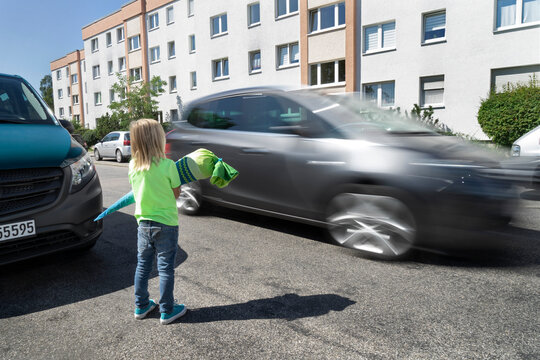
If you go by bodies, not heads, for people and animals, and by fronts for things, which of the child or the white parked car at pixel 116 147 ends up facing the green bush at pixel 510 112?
the child

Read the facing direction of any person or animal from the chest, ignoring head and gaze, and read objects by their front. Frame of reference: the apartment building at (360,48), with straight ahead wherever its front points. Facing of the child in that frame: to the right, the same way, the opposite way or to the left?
the opposite way

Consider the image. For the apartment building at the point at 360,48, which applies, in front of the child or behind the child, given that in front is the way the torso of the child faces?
in front

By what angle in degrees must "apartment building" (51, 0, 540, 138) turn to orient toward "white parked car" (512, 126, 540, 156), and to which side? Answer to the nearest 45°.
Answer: approximately 45° to its left

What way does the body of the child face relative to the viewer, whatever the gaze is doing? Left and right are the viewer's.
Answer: facing away from the viewer and to the right of the viewer

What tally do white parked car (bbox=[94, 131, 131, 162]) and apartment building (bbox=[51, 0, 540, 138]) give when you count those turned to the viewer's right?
0

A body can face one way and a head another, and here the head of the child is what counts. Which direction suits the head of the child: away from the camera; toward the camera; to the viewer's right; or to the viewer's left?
away from the camera

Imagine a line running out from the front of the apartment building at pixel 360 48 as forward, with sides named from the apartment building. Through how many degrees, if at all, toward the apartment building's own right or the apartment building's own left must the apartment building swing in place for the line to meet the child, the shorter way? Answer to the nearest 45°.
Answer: approximately 45° to the apartment building's own left

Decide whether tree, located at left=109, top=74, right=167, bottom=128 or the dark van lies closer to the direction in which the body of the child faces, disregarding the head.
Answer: the tree
